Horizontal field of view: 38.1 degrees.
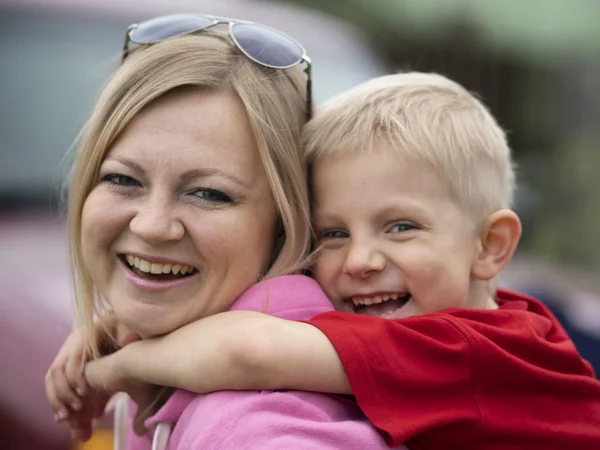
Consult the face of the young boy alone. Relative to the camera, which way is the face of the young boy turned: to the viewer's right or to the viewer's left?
to the viewer's left

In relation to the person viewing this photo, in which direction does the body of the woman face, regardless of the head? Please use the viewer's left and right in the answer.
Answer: facing the viewer and to the left of the viewer
